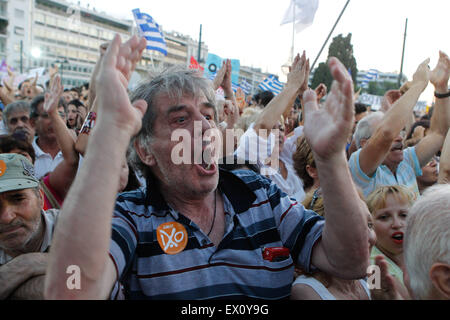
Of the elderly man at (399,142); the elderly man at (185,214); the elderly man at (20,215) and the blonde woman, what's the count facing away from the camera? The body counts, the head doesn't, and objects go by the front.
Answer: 0

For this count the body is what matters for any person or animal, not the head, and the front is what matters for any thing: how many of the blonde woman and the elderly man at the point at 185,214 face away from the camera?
0

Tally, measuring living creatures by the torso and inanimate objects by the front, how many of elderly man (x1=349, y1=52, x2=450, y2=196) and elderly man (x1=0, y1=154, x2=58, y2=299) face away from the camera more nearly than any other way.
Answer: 0

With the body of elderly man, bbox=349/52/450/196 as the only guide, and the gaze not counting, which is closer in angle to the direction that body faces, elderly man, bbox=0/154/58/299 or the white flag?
the elderly man

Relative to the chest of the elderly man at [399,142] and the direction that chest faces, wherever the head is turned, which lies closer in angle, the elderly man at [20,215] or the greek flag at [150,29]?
the elderly man

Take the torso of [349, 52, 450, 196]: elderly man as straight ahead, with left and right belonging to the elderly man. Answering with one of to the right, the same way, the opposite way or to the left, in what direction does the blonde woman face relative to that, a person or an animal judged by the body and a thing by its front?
the same way

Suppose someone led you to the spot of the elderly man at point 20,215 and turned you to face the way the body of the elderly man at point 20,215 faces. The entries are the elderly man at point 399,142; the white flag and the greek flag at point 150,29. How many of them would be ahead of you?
0

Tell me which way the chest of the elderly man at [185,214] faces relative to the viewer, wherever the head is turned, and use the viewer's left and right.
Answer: facing the viewer and to the right of the viewer

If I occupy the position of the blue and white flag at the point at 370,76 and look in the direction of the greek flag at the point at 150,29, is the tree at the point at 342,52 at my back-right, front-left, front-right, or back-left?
back-right

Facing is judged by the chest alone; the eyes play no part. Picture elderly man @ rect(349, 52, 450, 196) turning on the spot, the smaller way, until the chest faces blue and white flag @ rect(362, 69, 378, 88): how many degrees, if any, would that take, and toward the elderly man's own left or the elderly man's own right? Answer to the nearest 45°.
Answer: approximately 135° to the elderly man's own left

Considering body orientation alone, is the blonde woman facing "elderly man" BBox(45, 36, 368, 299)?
no

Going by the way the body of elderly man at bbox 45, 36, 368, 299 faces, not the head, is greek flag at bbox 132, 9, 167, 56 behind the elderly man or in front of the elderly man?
behind

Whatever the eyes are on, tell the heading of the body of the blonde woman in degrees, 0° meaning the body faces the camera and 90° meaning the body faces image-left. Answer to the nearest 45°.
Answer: approximately 315°

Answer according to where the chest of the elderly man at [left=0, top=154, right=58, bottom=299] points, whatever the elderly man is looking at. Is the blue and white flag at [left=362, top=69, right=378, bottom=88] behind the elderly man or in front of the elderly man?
behind

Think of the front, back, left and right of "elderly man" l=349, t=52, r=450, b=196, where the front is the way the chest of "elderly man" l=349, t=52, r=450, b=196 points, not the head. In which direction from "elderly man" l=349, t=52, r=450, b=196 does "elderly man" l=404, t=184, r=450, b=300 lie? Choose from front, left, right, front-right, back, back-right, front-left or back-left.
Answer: front-right

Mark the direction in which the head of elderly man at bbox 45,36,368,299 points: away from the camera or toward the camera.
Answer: toward the camera

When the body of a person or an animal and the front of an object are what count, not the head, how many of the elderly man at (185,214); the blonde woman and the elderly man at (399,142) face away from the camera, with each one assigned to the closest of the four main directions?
0
